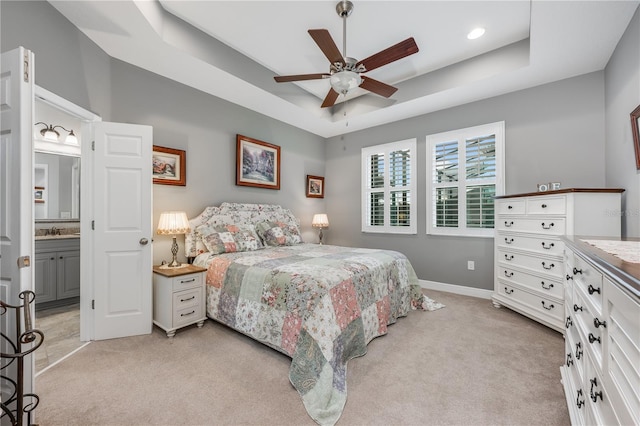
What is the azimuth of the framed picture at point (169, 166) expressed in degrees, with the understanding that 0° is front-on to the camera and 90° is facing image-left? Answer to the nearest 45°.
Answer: approximately 315°

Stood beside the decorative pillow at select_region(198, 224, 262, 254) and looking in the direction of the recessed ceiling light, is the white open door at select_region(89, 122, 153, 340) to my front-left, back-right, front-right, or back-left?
back-right

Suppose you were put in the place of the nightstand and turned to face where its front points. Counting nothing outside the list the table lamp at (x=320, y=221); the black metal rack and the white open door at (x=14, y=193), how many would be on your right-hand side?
2

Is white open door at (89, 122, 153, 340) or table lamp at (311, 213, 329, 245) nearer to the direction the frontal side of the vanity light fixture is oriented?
the white open door

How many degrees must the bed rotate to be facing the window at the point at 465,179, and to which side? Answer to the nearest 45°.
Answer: approximately 90° to its left

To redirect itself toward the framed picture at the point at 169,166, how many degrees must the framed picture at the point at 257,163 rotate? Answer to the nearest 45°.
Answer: approximately 90° to its right

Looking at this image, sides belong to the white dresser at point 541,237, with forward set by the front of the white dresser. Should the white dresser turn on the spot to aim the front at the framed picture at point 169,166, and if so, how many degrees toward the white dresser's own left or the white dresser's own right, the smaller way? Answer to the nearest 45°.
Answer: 0° — it already faces it

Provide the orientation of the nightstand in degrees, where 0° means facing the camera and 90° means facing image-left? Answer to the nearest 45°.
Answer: approximately 315°

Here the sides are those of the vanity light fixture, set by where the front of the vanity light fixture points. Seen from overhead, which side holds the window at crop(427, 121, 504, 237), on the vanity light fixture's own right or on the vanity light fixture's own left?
on the vanity light fixture's own left

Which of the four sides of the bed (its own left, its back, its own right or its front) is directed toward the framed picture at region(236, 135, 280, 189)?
back
